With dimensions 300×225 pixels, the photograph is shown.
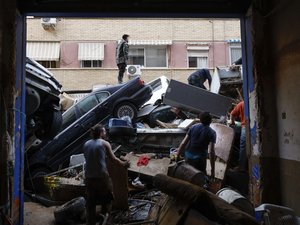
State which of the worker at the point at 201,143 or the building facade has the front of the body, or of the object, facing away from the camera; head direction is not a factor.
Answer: the worker

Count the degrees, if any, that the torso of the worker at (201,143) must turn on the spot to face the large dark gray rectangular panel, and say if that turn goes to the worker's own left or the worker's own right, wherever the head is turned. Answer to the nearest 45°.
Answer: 0° — they already face it

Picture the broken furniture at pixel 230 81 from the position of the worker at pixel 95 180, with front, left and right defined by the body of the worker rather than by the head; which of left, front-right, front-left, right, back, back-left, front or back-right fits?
front

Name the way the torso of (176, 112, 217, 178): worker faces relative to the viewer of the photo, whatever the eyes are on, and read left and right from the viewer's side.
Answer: facing away from the viewer

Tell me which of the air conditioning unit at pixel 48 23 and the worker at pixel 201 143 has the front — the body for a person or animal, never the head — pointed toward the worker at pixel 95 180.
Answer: the air conditioning unit

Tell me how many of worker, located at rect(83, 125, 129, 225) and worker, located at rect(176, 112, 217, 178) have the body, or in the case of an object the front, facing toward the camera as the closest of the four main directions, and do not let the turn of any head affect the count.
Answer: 0

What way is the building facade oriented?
toward the camera

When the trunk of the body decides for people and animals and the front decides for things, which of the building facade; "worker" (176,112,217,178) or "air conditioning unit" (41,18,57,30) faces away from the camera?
the worker

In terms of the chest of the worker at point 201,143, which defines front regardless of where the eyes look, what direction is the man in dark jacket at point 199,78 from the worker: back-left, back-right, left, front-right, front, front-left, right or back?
front

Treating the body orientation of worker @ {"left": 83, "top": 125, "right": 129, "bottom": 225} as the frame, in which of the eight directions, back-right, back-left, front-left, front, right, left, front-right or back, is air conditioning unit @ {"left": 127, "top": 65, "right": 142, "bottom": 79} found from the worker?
front-left

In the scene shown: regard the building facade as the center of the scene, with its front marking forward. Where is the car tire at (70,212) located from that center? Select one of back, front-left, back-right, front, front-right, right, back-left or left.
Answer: front

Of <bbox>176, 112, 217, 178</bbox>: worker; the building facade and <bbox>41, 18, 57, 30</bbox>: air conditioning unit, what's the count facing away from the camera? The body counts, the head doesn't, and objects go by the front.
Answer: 1

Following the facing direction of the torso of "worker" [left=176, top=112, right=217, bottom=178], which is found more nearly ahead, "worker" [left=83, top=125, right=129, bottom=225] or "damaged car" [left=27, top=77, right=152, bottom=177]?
the damaged car

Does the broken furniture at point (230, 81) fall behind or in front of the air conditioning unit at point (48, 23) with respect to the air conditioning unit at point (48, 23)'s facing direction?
in front

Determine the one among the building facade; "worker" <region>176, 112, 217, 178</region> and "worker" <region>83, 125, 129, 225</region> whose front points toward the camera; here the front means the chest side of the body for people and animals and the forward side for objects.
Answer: the building facade

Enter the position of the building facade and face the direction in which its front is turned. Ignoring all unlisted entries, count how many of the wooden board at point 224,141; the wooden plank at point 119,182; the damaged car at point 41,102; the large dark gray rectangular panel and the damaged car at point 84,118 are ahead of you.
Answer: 5
